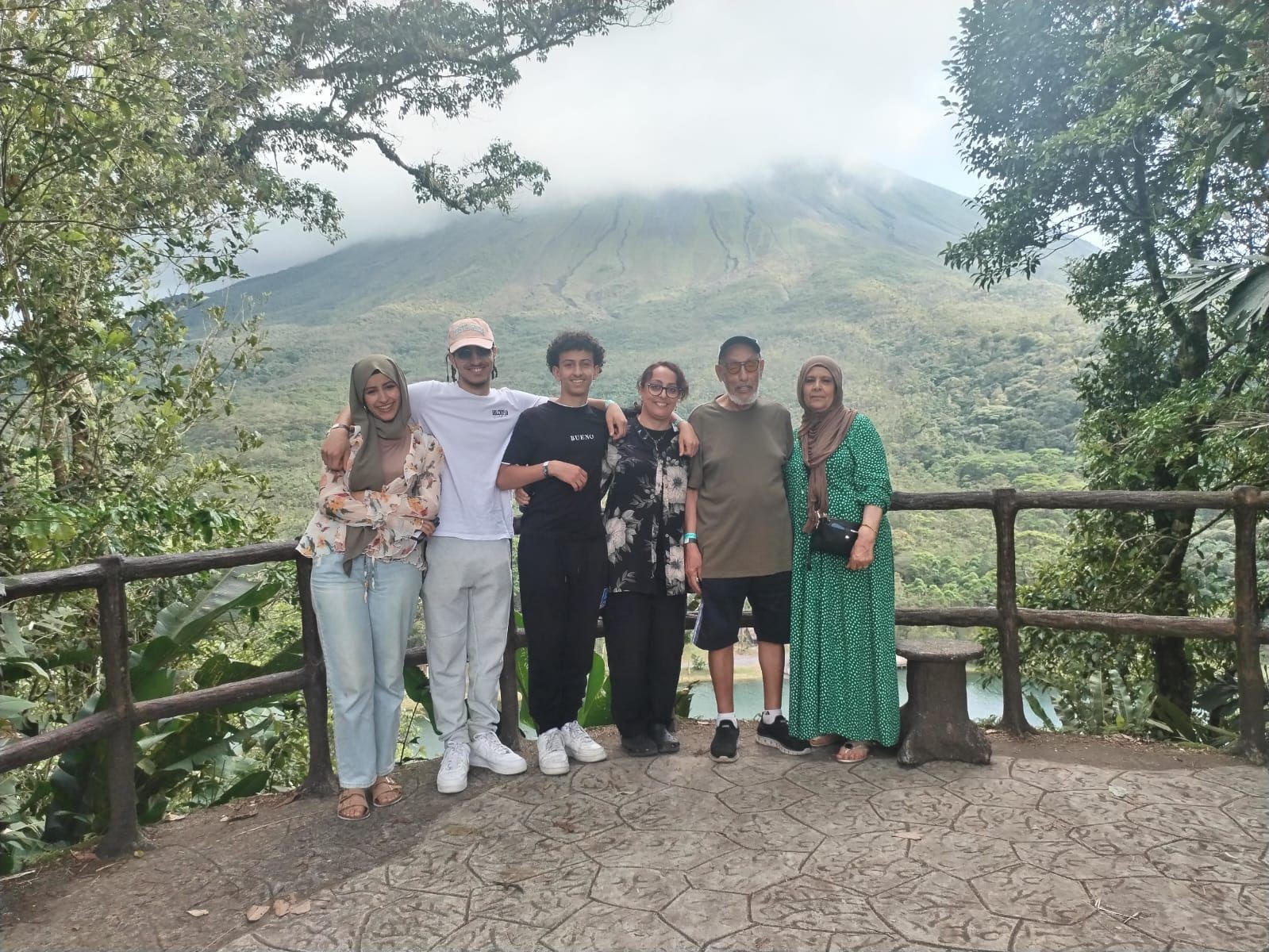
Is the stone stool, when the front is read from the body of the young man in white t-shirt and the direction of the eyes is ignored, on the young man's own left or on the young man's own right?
on the young man's own left

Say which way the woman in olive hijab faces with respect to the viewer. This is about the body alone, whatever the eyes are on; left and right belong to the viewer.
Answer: facing the viewer

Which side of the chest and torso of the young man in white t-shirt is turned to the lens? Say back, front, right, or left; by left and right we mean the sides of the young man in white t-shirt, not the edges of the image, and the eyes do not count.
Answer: front

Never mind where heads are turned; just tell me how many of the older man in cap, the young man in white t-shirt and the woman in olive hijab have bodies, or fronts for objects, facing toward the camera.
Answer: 3

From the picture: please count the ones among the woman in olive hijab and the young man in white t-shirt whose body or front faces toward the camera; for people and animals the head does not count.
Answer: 2

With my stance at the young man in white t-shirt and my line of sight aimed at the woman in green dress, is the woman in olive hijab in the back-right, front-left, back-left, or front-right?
back-right
